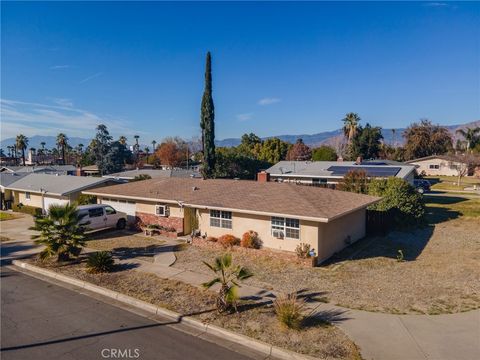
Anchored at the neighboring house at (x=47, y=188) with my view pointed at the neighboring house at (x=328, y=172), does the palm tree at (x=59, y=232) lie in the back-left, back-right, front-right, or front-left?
front-right

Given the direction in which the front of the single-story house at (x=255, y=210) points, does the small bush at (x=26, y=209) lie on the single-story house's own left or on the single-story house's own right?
on the single-story house's own right

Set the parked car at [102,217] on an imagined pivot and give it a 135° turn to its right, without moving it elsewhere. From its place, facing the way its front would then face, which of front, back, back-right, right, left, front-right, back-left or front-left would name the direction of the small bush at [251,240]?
left

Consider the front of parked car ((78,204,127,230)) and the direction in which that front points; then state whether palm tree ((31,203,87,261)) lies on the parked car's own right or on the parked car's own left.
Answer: on the parked car's own right

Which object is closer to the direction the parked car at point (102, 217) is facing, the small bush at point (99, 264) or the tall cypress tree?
the tall cypress tree

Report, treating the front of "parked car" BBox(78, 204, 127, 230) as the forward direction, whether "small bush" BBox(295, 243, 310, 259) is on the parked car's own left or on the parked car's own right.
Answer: on the parked car's own right

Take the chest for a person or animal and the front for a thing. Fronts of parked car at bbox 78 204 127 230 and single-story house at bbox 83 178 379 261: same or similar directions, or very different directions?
very different directions

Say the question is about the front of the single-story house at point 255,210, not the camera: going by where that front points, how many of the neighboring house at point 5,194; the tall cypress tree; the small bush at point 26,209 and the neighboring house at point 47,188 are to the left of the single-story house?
0

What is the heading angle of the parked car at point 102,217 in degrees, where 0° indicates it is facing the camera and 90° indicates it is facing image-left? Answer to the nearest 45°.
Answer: approximately 270°

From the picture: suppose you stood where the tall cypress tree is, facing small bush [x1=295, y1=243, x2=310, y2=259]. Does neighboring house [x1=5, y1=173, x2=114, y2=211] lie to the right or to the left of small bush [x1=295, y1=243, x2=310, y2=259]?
right

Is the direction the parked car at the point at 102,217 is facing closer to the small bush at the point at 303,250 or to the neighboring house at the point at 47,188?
the small bush

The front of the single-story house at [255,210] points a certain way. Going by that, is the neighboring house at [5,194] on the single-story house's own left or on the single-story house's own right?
on the single-story house's own right

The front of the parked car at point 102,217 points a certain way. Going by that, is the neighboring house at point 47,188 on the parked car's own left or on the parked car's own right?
on the parked car's own left

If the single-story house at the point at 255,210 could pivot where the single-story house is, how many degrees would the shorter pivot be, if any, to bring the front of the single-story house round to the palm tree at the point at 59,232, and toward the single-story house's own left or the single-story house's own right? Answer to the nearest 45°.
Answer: approximately 45° to the single-story house's own right

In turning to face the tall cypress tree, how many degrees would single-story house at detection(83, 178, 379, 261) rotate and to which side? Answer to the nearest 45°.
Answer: approximately 135° to its right

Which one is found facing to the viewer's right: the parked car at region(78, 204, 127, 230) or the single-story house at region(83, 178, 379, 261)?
the parked car
